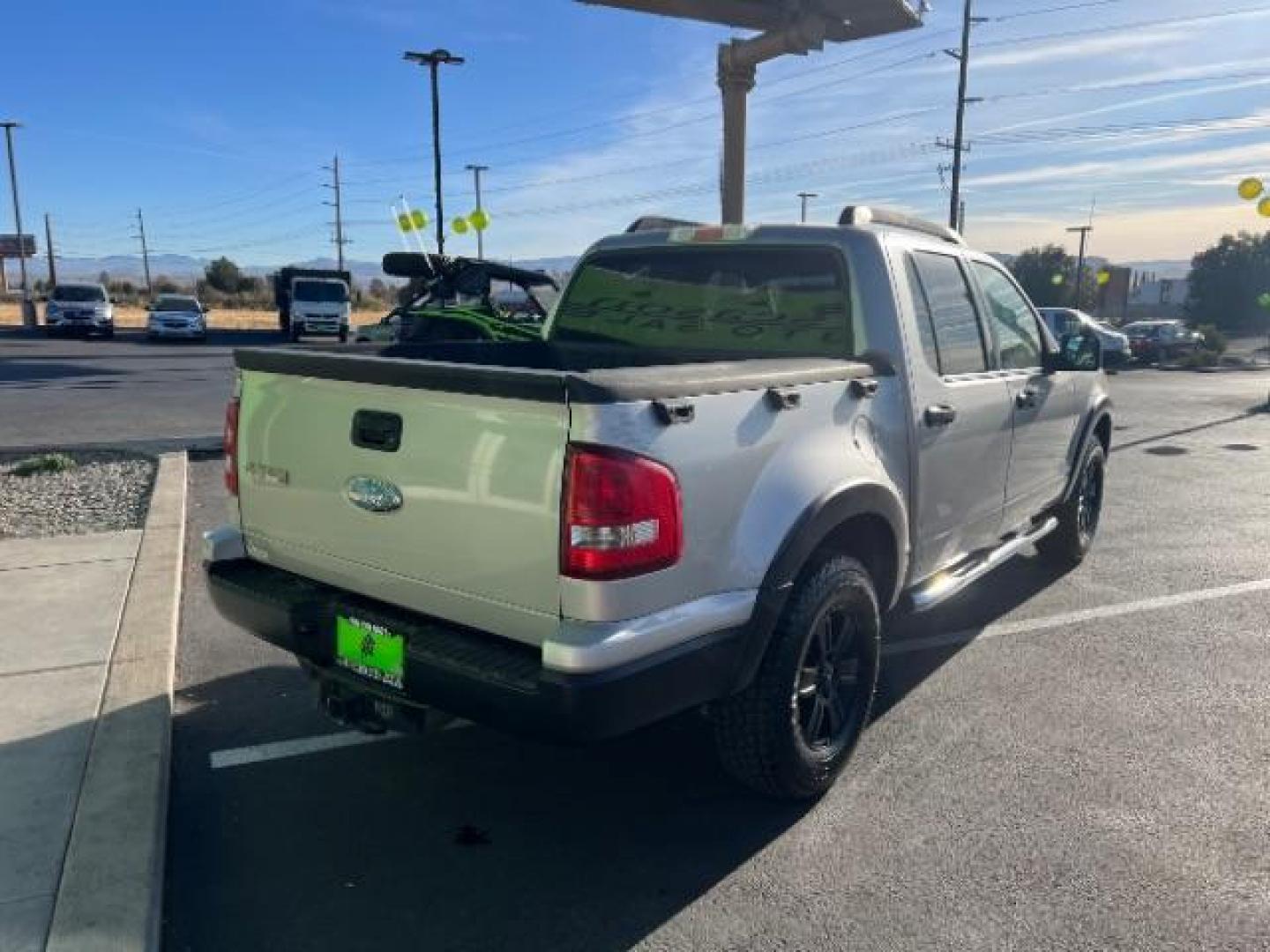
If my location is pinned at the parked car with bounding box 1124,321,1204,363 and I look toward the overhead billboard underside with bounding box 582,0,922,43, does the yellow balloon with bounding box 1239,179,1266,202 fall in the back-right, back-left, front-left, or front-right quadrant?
front-left

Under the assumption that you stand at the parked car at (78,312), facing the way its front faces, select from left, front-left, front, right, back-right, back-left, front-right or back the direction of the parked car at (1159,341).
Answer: front-left

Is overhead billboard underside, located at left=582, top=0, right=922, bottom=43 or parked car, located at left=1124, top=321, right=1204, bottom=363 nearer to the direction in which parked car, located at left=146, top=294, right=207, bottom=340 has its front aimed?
the overhead billboard underside

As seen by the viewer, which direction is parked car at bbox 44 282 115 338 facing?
toward the camera

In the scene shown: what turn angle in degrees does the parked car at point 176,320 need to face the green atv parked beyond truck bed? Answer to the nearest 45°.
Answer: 0° — it already faces it

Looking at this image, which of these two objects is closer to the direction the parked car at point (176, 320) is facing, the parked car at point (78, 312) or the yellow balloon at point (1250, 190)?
the yellow balloon

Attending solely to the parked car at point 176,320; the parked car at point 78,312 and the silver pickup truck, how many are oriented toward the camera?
2

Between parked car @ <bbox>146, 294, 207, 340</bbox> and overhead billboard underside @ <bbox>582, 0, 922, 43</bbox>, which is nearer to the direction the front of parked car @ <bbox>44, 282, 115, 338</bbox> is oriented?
the overhead billboard underside

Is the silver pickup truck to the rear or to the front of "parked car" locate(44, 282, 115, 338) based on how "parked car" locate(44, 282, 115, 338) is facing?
to the front

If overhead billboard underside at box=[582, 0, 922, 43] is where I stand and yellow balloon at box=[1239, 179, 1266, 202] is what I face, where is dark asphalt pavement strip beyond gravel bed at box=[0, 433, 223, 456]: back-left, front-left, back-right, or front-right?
back-right

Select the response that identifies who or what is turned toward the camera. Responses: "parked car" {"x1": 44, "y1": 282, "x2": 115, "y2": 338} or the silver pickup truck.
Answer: the parked car

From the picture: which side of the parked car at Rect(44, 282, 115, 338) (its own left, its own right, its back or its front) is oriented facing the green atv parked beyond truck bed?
front

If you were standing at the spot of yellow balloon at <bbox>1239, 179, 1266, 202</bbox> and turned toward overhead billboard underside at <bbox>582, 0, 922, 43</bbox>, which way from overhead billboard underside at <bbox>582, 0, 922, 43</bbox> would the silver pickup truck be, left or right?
left

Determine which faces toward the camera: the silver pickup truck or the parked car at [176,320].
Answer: the parked car

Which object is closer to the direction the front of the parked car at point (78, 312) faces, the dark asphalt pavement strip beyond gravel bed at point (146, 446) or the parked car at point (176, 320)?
the dark asphalt pavement strip beyond gravel bed
